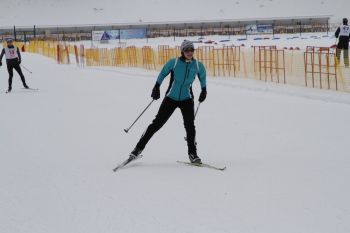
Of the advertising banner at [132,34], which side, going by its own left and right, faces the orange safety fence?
front

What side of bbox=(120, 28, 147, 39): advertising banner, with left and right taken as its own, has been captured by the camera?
front

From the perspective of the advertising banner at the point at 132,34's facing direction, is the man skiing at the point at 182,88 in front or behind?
in front
